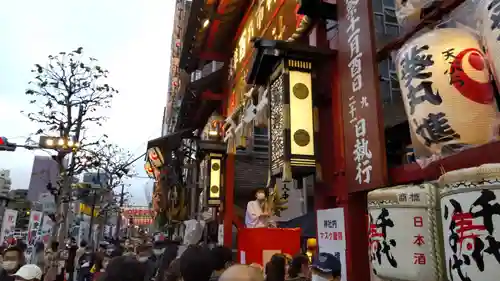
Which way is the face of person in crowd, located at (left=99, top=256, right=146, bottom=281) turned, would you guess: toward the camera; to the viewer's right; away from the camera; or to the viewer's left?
away from the camera

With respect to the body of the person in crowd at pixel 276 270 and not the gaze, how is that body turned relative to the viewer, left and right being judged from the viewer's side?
facing away from the viewer

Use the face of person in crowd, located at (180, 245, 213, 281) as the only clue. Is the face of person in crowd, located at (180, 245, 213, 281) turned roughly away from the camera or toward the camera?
away from the camera

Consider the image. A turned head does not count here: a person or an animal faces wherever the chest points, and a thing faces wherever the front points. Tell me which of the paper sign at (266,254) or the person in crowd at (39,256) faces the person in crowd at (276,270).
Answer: the paper sign

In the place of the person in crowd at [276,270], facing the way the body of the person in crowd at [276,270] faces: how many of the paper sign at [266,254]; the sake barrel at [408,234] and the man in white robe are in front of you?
2
